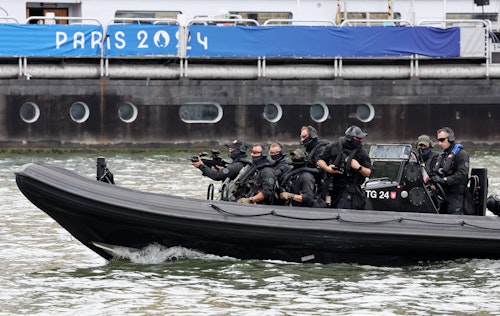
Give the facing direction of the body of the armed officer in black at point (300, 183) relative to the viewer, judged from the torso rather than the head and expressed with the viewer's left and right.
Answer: facing the viewer and to the left of the viewer

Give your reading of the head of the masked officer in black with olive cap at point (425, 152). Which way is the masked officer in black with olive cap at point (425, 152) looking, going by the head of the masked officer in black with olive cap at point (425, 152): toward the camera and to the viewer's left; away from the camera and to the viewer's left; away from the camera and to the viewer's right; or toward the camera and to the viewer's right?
toward the camera and to the viewer's left

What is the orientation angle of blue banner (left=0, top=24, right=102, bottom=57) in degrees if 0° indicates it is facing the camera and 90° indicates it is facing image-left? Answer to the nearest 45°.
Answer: approximately 0°

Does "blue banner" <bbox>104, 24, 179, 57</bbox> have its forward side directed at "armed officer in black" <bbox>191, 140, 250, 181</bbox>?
yes

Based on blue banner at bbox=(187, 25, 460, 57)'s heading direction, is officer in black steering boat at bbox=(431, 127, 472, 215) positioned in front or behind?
in front

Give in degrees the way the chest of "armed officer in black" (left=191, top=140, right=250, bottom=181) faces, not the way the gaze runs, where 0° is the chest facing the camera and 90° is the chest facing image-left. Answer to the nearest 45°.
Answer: approximately 90°

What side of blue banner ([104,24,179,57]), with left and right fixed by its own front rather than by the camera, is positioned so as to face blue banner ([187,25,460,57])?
left

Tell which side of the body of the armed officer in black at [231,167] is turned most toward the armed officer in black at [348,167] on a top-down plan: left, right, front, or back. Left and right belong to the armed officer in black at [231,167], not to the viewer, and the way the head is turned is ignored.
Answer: back

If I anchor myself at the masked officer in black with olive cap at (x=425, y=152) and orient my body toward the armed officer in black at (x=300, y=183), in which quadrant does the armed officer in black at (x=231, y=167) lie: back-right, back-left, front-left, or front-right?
front-right

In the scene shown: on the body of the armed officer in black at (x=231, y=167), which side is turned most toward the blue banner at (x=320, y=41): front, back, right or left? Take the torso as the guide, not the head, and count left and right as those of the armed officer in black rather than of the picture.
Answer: right

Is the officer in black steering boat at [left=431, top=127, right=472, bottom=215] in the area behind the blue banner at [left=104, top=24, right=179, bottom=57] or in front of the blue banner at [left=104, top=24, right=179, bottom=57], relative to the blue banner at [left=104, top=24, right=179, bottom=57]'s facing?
in front

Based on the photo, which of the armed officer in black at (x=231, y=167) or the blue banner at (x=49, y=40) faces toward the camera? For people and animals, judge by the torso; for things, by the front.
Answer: the blue banner

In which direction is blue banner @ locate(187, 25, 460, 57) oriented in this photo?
toward the camera

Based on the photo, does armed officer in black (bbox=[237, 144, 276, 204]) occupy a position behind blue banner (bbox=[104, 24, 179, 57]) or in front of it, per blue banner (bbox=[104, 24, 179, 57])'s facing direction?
in front
